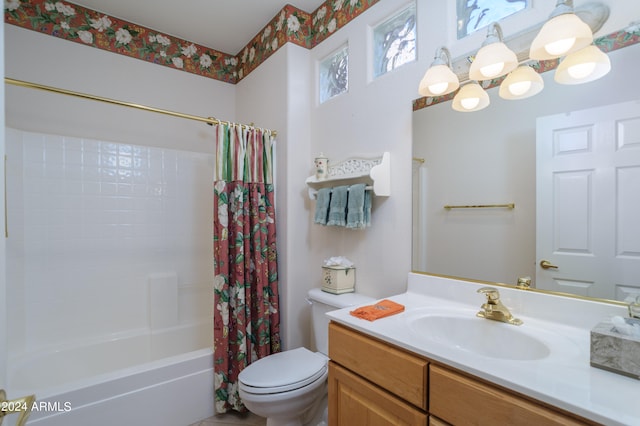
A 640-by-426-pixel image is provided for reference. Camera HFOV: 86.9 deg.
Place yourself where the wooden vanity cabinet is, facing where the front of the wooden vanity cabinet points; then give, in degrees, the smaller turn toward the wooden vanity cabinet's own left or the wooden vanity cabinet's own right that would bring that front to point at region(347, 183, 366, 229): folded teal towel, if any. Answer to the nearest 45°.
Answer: approximately 90° to the wooden vanity cabinet's own right

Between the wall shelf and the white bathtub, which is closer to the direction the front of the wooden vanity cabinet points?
the white bathtub

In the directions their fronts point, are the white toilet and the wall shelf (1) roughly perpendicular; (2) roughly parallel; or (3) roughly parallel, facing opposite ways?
roughly parallel

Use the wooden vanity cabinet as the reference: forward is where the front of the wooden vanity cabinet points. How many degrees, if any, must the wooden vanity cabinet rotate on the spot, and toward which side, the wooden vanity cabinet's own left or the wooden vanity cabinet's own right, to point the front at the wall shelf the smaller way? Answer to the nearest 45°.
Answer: approximately 90° to the wooden vanity cabinet's own right

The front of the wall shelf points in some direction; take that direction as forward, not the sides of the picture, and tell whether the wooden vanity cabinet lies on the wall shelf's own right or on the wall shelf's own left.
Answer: on the wall shelf's own left

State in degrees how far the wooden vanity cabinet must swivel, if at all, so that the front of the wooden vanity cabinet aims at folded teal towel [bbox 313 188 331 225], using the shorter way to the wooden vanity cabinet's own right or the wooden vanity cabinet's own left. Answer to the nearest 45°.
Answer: approximately 90° to the wooden vanity cabinet's own right

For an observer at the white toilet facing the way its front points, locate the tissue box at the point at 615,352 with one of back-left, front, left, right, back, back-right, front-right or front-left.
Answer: left

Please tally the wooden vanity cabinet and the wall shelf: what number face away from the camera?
0

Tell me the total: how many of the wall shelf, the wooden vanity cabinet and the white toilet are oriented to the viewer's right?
0

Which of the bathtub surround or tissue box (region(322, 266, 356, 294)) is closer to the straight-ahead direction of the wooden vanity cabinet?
the bathtub surround

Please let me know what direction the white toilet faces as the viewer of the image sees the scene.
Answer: facing the viewer and to the left of the viewer

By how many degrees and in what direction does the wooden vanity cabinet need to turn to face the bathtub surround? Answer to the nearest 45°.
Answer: approximately 45° to its right
